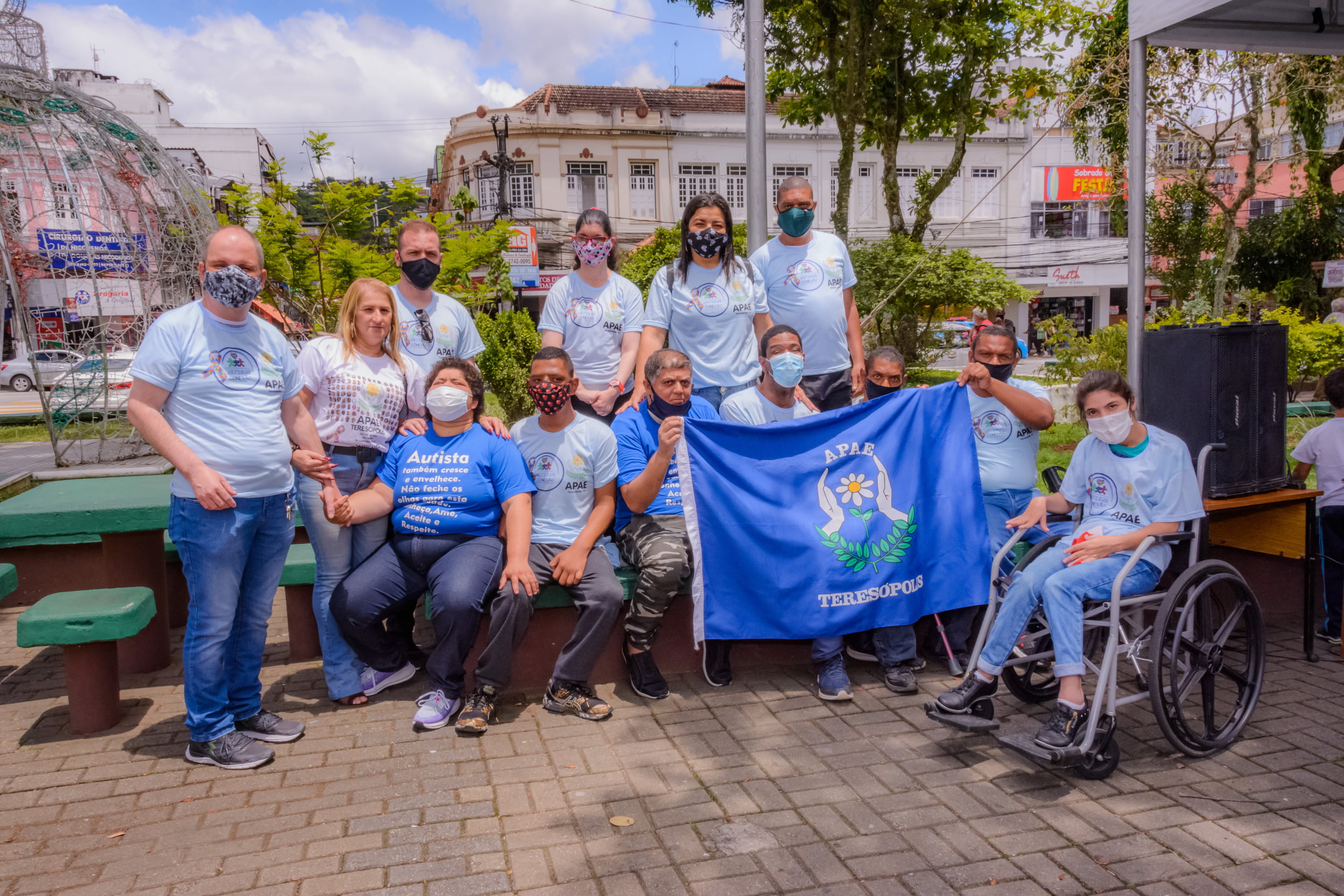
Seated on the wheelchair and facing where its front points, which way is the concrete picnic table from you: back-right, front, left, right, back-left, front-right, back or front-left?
front-right

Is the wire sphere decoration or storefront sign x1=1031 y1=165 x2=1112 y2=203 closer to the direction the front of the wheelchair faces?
the wire sphere decoration

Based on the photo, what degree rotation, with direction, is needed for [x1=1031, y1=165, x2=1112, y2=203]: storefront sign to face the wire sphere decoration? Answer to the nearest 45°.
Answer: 0° — it already faces it

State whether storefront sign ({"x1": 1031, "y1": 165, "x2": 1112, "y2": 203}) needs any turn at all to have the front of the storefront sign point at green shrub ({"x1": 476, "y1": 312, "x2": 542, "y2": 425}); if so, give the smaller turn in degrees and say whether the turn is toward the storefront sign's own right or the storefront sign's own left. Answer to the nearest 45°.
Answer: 0° — it already faces it

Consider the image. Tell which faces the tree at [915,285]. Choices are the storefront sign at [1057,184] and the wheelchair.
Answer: the storefront sign

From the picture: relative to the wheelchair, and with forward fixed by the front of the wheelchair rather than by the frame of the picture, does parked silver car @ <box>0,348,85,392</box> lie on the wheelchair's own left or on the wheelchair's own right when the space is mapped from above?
on the wheelchair's own right

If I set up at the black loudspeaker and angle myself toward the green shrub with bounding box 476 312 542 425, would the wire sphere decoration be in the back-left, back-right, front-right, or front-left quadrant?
front-left

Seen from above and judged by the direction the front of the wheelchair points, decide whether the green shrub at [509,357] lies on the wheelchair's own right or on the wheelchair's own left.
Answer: on the wheelchair's own right

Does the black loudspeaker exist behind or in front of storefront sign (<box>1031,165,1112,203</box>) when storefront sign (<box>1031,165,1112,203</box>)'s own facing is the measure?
in front

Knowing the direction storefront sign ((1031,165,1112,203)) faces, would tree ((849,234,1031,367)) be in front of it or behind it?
in front

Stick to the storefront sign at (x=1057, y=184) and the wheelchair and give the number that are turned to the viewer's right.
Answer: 0

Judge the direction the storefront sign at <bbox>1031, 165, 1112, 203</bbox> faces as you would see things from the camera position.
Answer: facing the viewer

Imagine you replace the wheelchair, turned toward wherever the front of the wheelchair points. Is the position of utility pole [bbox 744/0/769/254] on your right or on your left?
on your right

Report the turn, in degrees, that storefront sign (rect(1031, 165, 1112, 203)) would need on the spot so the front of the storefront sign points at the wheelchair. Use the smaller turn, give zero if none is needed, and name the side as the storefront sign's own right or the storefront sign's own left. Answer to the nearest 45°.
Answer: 0° — it already faces it

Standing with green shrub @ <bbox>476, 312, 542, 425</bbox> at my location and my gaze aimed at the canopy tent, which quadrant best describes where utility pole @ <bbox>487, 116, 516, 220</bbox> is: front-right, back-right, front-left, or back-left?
back-left

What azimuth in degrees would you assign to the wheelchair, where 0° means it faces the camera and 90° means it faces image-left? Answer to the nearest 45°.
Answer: approximately 45°
